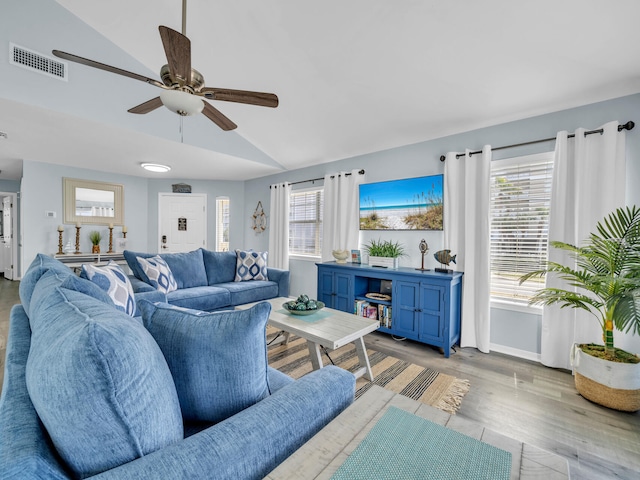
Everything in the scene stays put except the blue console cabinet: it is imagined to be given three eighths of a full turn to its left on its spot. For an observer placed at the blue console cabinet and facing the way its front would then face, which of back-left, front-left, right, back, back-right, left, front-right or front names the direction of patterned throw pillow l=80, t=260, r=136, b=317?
back-right

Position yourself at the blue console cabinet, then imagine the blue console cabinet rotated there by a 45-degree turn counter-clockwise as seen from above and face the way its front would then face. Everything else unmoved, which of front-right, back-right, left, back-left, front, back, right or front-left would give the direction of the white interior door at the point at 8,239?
right

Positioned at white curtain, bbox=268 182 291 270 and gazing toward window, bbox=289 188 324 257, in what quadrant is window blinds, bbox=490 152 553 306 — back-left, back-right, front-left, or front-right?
front-right

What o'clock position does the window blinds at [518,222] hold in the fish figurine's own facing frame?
The window blinds is roughly at 6 o'clock from the fish figurine.

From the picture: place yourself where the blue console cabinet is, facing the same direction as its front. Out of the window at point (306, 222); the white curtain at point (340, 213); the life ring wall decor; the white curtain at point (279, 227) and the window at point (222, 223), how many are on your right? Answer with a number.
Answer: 5

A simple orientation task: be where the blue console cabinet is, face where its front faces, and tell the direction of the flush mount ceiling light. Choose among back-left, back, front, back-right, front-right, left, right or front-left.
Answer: front-right

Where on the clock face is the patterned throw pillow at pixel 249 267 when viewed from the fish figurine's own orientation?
The patterned throw pillow is roughly at 12 o'clock from the fish figurine.

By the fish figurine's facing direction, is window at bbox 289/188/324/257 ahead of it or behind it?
ahead

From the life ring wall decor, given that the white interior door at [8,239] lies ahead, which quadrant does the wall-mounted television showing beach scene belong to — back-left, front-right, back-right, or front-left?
back-left

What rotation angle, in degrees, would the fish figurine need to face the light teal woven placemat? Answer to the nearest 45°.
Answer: approximately 90° to its left

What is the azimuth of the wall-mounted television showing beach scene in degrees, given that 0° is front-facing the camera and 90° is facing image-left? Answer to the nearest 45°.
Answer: approximately 45°

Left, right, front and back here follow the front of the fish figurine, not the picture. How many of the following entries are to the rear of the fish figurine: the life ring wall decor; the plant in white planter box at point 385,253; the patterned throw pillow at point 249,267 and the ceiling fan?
0

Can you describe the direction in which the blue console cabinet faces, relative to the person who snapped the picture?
facing the viewer and to the left of the viewer

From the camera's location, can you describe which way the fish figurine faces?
facing to the left of the viewer

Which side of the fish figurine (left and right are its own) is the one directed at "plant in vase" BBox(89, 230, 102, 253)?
front

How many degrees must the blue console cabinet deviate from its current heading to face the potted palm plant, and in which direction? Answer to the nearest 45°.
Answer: approximately 90° to its left

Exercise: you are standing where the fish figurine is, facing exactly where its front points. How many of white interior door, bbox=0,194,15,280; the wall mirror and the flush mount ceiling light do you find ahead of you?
3

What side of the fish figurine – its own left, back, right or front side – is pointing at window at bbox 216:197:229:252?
front

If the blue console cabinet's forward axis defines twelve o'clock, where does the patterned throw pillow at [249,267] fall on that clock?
The patterned throw pillow is roughly at 2 o'clock from the blue console cabinet.

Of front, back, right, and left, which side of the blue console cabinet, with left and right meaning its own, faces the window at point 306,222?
right

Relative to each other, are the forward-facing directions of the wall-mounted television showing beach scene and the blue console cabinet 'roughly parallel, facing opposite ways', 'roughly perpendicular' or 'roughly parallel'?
roughly parallel

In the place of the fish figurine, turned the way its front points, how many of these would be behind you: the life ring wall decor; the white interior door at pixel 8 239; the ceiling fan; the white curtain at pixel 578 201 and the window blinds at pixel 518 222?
2
